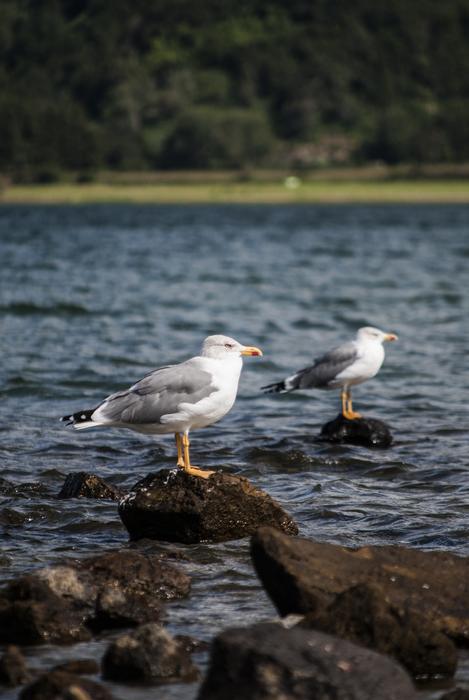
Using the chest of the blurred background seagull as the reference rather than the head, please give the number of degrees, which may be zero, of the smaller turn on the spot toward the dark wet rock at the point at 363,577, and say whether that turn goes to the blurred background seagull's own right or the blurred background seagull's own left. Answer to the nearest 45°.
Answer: approximately 90° to the blurred background seagull's own right

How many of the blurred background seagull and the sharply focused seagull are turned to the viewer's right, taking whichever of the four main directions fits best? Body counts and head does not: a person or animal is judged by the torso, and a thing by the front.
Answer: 2

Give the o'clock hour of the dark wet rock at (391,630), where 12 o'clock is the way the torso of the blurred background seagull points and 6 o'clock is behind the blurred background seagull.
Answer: The dark wet rock is roughly at 3 o'clock from the blurred background seagull.

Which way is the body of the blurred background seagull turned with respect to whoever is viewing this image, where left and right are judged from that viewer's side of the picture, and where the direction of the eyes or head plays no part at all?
facing to the right of the viewer

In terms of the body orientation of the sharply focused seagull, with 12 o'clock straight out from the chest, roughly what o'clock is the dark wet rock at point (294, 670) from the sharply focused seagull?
The dark wet rock is roughly at 3 o'clock from the sharply focused seagull.

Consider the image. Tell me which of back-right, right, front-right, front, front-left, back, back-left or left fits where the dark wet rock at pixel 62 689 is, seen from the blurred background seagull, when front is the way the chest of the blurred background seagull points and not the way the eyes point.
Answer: right

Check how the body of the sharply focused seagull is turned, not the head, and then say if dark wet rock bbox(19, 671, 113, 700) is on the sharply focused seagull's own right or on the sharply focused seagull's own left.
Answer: on the sharply focused seagull's own right

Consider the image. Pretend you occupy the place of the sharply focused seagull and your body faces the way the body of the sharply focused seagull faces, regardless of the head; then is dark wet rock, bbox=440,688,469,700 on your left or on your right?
on your right

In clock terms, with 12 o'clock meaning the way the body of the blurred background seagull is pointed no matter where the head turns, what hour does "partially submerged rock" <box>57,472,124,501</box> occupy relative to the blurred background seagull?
The partially submerged rock is roughly at 4 o'clock from the blurred background seagull.

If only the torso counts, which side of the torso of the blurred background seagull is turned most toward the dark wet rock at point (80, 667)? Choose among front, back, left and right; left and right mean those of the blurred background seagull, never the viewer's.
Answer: right

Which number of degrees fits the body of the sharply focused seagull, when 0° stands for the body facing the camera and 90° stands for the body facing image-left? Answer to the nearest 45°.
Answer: approximately 270°

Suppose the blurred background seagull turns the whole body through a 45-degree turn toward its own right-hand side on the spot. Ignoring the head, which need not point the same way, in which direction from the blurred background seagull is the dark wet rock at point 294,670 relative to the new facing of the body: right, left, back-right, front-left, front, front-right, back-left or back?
front-right

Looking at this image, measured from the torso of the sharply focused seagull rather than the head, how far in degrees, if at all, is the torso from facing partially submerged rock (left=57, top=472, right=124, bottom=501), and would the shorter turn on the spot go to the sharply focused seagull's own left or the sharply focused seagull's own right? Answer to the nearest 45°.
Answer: approximately 135° to the sharply focused seagull's own left

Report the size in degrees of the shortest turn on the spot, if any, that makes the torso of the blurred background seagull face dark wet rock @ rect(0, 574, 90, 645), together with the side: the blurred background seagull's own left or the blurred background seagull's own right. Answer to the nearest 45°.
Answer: approximately 90° to the blurred background seagull's own right

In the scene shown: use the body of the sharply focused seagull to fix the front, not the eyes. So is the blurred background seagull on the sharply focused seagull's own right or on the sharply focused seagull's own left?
on the sharply focused seagull's own left

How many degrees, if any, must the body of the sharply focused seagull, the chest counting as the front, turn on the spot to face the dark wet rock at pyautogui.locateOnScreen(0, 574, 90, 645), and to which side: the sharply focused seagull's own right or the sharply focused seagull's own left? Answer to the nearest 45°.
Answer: approximately 90° to the sharply focused seagull's own right
